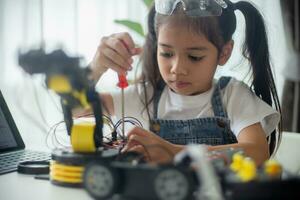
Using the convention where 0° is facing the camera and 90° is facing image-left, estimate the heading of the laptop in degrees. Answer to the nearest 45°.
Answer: approximately 315°
